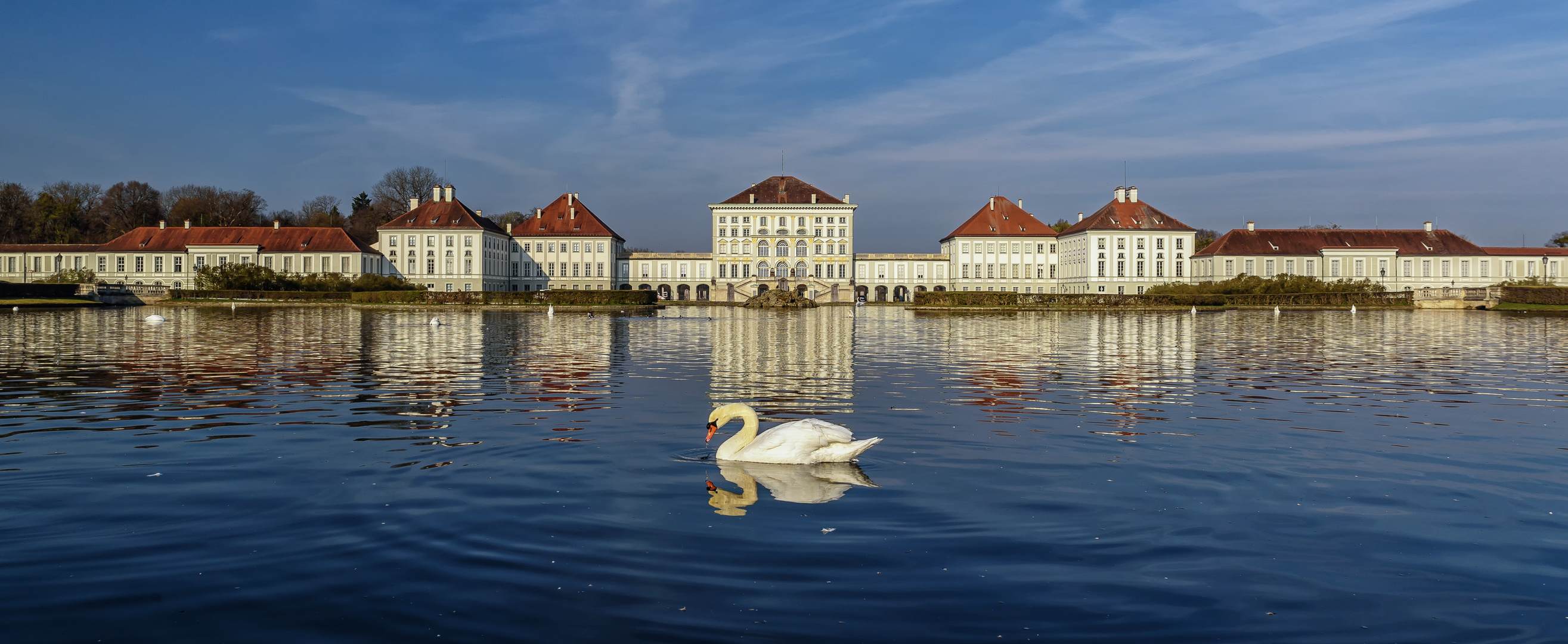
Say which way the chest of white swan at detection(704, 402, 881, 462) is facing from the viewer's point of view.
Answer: to the viewer's left
